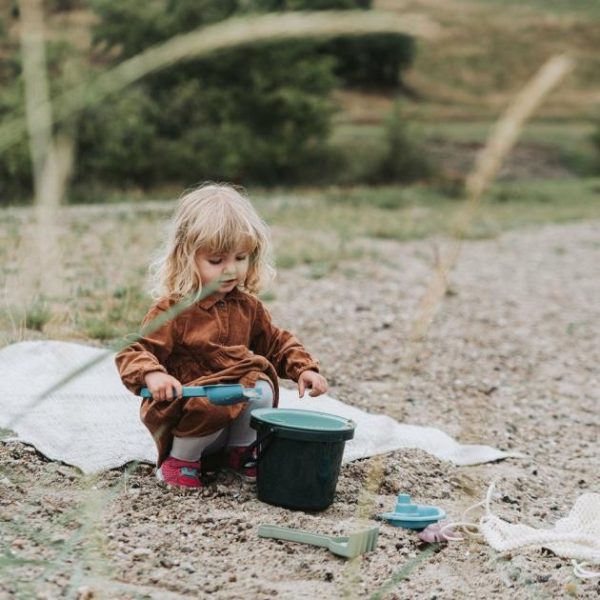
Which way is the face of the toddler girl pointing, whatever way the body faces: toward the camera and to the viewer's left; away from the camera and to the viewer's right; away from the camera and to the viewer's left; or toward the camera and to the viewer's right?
toward the camera and to the viewer's right

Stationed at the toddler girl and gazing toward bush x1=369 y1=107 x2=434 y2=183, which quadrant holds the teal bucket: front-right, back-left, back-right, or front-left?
back-right

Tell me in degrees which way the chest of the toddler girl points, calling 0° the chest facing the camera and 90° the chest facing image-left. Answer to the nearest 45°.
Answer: approximately 315°

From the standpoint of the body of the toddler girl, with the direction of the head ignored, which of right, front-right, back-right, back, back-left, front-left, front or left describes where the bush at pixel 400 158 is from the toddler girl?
back-left

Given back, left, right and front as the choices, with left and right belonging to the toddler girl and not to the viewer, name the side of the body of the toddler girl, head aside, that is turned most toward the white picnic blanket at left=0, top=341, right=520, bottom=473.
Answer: back

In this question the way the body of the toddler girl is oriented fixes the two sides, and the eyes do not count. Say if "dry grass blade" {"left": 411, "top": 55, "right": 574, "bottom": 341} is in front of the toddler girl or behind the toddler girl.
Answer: in front
